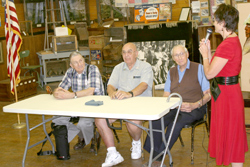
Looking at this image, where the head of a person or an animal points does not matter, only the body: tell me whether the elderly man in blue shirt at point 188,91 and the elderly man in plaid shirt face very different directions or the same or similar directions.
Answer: same or similar directions

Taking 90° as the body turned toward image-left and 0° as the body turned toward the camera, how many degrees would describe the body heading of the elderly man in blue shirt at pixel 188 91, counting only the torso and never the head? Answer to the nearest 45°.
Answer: approximately 45°

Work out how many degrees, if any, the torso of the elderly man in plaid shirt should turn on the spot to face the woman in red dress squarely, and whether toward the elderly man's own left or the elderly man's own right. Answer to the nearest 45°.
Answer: approximately 90° to the elderly man's own left

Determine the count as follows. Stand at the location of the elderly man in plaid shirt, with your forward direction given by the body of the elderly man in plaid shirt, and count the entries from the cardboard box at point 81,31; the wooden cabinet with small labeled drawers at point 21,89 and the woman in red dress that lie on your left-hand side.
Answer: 1

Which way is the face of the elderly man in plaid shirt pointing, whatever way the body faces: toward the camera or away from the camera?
toward the camera

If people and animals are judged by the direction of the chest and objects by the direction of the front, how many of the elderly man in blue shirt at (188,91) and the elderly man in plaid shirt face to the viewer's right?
0

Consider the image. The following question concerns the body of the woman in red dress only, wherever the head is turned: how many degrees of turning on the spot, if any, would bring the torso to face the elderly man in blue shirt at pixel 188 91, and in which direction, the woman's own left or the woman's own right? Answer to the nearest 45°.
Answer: approximately 45° to the woman's own right

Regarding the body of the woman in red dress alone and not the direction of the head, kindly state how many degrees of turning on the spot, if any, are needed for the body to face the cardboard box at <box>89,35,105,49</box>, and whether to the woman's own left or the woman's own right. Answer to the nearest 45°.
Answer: approximately 45° to the woman's own right

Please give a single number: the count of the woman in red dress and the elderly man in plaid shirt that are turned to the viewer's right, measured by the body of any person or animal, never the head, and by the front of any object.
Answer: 0

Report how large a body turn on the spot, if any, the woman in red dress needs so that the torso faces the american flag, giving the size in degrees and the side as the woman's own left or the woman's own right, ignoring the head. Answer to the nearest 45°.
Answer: approximately 45° to the woman's own right

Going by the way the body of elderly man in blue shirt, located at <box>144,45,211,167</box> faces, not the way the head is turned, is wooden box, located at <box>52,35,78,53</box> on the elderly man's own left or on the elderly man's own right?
on the elderly man's own right

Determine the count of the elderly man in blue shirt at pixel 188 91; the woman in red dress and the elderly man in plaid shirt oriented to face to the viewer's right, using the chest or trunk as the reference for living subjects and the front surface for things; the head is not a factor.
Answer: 0

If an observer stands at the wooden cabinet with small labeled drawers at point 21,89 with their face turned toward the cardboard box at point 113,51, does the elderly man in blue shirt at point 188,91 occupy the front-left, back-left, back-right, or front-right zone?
front-right

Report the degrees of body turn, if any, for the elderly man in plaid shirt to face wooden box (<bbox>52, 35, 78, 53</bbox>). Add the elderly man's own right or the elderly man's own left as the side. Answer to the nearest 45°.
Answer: approximately 135° to the elderly man's own right

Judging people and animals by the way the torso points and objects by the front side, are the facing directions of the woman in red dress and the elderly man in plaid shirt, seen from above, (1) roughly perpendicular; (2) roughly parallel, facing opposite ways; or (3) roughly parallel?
roughly perpendicular

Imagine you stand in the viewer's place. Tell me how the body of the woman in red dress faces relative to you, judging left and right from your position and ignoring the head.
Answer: facing to the left of the viewer
